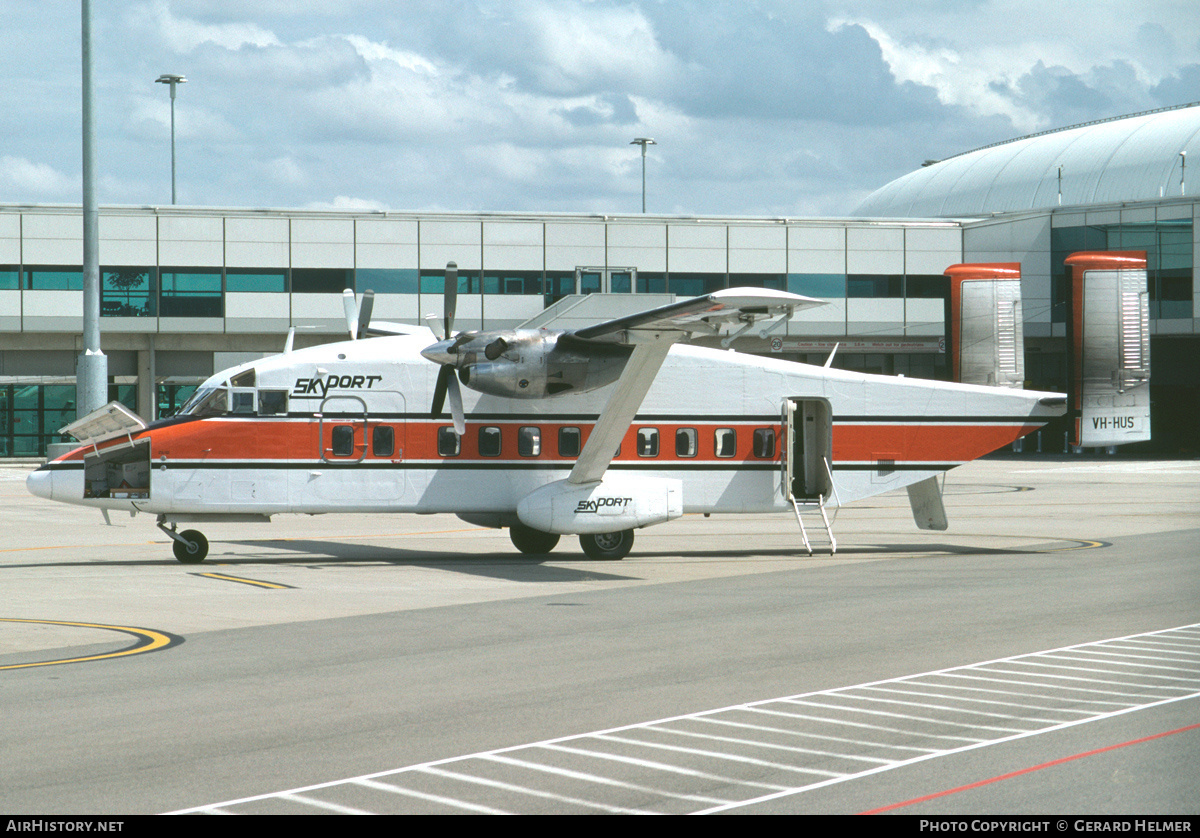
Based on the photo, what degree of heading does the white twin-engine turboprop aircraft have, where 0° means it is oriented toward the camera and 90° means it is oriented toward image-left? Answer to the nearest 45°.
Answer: approximately 90°
